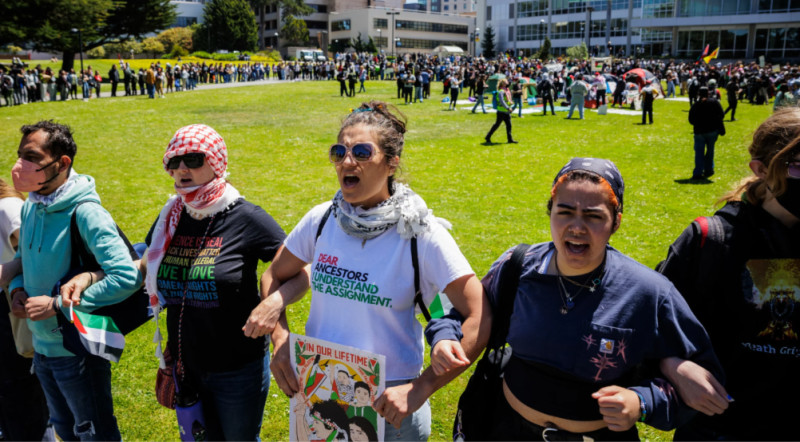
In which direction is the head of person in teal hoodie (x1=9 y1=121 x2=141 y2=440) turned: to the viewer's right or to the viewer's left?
to the viewer's left

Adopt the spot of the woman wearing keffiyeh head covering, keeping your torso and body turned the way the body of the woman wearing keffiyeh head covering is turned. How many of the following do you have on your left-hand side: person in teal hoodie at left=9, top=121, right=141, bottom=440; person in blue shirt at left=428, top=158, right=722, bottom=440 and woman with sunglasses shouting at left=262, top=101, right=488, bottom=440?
2

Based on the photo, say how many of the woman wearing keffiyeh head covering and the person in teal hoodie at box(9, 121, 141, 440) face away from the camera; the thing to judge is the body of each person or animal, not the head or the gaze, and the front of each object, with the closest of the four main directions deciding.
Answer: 0

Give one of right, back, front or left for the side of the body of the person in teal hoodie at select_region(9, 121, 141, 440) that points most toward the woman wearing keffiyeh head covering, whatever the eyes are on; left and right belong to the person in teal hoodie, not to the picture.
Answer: left

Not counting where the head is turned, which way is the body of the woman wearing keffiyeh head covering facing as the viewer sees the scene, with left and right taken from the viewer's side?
facing the viewer and to the left of the viewer

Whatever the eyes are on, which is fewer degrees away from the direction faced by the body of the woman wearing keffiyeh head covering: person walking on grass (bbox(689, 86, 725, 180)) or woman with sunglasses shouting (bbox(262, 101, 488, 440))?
the woman with sunglasses shouting
